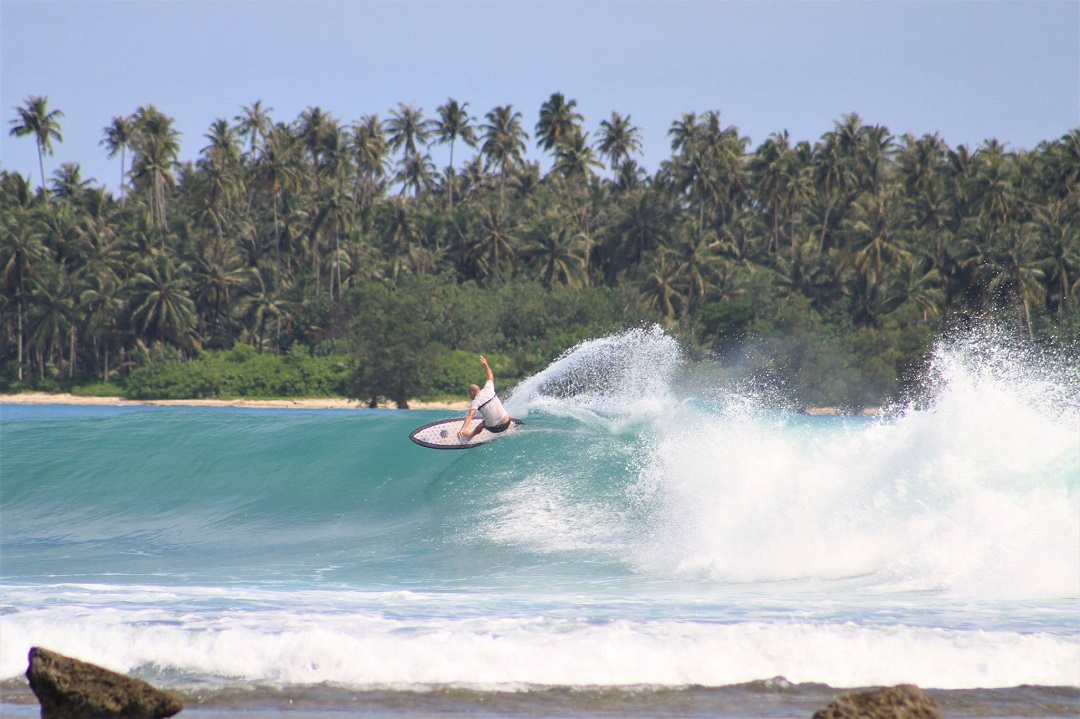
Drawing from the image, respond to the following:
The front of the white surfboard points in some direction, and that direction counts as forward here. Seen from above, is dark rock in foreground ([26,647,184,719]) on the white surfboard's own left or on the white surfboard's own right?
on the white surfboard's own left

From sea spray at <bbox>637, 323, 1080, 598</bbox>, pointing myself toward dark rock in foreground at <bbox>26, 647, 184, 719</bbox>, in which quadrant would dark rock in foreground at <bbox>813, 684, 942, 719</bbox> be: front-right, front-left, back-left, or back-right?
front-left

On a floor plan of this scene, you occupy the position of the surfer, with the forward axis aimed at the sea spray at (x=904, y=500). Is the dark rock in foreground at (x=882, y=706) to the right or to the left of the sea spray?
right

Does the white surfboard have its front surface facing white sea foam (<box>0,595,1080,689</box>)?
no

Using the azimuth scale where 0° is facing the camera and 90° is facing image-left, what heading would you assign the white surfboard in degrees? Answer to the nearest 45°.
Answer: approximately 90°

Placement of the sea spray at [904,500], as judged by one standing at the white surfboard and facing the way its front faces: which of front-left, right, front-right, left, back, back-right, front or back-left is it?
back-left
